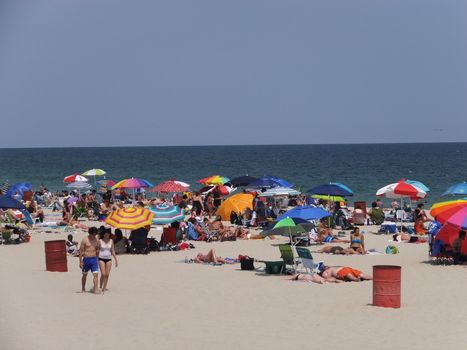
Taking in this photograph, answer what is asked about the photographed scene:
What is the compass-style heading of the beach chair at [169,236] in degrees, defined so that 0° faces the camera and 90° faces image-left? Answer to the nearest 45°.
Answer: approximately 180°

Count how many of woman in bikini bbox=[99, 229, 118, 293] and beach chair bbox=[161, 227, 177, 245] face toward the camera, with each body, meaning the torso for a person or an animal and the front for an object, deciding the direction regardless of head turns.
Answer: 1

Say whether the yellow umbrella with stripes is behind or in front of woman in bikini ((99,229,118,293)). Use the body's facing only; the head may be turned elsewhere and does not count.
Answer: behind

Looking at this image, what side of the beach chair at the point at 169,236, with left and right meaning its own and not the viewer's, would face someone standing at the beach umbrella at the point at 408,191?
right

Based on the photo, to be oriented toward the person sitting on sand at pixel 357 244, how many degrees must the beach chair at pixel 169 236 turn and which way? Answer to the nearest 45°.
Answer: approximately 90° to its right

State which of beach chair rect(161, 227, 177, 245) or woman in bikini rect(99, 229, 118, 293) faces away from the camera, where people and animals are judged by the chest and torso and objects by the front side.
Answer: the beach chair

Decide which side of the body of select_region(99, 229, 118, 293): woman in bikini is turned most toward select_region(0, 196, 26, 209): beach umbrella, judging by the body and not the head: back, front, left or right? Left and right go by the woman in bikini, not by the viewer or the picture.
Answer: back

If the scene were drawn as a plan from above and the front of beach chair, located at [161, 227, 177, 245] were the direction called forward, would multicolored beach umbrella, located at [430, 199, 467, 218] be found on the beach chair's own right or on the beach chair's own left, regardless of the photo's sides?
on the beach chair's own right

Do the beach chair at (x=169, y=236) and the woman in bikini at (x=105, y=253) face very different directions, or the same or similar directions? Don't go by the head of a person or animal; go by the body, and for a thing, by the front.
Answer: very different directions

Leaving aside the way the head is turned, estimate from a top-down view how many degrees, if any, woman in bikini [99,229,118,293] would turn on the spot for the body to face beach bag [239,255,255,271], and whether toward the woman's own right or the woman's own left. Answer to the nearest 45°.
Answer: approximately 135° to the woman's own left

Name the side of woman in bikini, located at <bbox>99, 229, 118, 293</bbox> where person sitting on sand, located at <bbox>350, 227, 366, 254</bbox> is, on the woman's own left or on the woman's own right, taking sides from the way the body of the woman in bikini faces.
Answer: on the woman's own left
